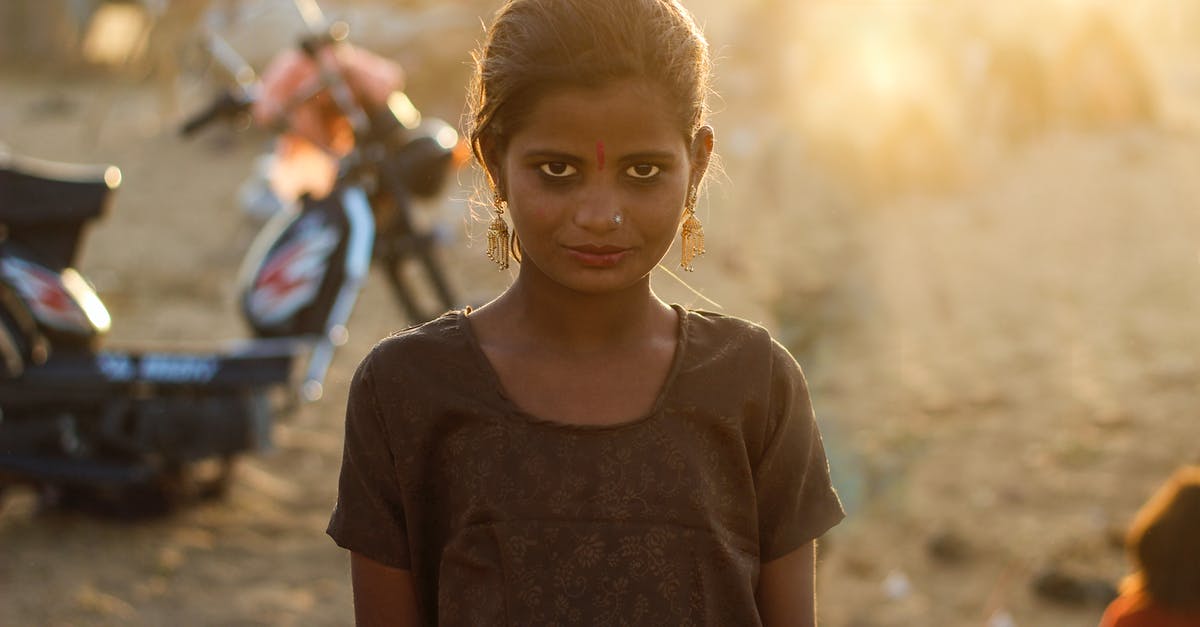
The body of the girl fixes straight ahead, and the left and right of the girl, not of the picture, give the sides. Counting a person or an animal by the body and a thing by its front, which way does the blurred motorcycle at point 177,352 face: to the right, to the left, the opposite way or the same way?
to the left

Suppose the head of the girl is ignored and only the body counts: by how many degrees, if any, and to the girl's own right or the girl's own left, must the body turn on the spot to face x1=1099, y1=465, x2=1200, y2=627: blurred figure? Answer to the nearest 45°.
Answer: approximately 135° to the girl's own left

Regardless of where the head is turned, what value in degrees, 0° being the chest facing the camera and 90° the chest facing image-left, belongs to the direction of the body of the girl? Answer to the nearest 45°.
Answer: approximately 0°

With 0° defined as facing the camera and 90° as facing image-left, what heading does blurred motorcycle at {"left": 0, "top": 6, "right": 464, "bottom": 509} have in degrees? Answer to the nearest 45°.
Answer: approximately 270°

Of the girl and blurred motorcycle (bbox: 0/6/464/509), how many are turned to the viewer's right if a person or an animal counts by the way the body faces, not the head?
1
